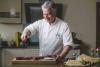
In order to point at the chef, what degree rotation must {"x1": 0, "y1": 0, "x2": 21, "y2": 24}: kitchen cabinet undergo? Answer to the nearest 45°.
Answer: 0° — it already faces them

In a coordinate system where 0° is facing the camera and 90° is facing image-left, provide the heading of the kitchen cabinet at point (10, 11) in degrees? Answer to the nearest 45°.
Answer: approximately 0°
